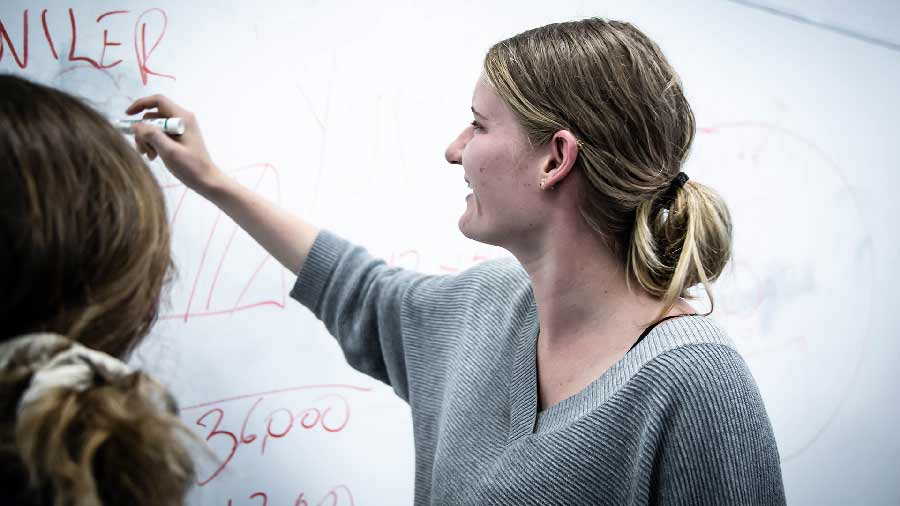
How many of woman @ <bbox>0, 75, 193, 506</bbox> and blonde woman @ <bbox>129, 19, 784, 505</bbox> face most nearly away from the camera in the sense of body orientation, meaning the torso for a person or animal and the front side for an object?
1

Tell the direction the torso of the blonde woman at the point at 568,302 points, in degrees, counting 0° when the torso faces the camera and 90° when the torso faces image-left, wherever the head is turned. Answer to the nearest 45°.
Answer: approximately 45°

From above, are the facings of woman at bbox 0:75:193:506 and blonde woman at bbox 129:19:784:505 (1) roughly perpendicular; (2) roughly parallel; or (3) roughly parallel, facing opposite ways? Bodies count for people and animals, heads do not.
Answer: roughly perpendicular

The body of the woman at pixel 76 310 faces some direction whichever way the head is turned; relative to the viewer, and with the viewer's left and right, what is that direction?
facing away from the viewer

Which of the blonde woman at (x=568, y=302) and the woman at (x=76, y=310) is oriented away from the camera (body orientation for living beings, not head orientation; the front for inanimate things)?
the woman
